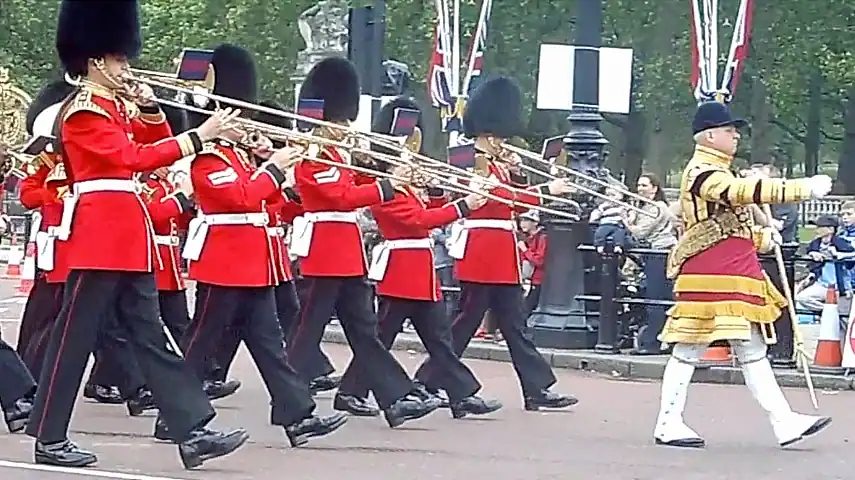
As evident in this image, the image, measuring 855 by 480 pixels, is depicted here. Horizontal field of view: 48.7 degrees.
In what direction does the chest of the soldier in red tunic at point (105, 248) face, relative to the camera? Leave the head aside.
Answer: to the viewer's right

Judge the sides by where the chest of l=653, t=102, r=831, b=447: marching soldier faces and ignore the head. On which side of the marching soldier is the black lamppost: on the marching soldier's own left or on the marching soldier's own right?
on the marching soldier's own left

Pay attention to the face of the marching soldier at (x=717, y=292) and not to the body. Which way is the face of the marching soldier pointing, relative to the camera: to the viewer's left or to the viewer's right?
to the viewer's right

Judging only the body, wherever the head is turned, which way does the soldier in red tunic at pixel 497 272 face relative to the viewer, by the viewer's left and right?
facing to the right of the viewer

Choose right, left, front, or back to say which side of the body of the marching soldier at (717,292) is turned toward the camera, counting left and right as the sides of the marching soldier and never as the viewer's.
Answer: right

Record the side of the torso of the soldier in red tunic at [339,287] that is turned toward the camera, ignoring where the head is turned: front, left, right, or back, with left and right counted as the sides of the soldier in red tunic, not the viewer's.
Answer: right

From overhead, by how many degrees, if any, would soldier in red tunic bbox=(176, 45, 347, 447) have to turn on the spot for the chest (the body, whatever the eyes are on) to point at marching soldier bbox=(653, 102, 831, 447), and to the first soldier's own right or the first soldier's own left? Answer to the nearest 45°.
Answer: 0° — they already face them

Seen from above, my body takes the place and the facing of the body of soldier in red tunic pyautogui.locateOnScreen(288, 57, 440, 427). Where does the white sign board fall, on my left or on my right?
on my left

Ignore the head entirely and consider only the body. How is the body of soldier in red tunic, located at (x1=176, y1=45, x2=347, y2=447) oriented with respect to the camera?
to the viewer's right

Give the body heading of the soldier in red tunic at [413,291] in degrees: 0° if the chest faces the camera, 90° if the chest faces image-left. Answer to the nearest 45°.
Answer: approximately 270°
